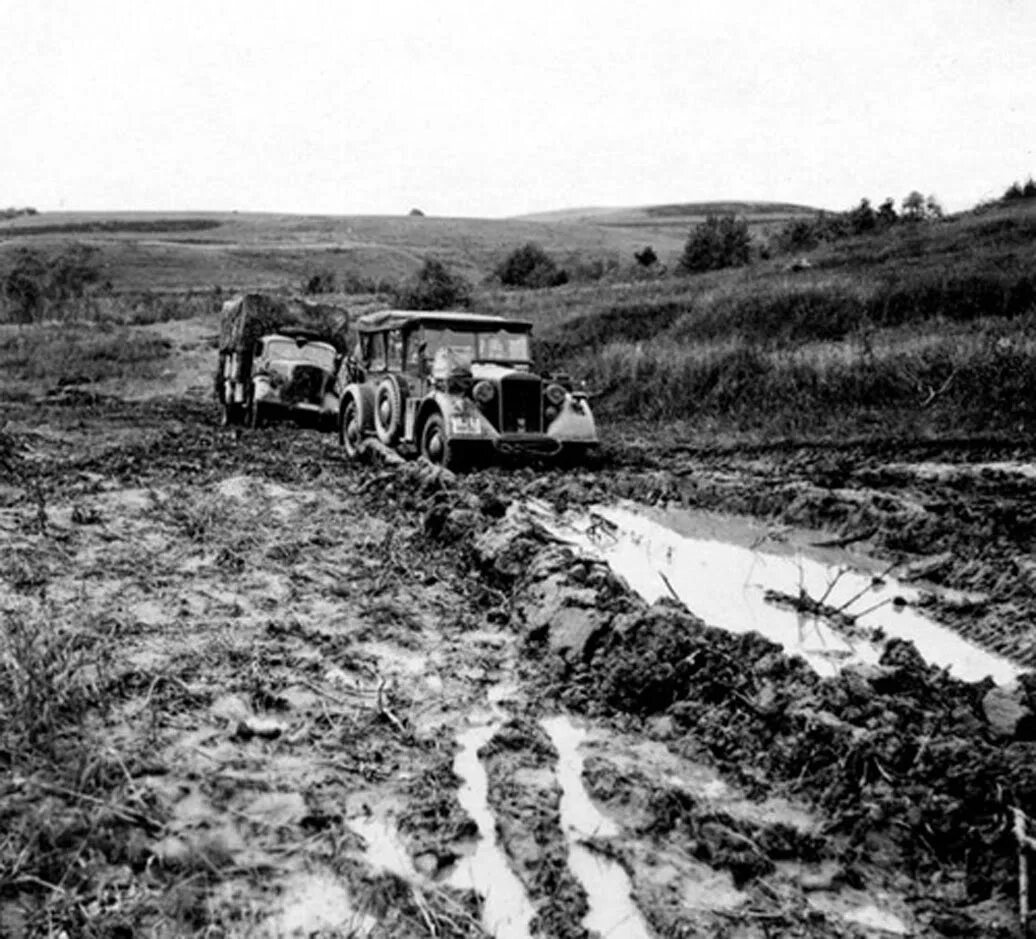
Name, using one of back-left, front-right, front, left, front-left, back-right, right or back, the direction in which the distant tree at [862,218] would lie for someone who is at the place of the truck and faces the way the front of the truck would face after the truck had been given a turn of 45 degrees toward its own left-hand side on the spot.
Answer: front-left

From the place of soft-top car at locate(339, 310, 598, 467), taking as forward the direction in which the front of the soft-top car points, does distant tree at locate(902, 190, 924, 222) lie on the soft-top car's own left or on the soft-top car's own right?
on the soft-top car's own left

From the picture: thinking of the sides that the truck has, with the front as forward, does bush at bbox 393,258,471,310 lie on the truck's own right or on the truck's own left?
on the truck's own left

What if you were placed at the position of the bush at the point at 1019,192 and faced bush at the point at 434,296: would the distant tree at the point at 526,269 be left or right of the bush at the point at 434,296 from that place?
right

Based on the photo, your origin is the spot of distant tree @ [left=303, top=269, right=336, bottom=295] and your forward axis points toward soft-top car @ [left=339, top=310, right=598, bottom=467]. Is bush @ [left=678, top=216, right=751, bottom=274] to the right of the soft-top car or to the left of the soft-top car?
left

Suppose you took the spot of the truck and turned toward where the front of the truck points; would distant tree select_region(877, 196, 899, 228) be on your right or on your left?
on your left

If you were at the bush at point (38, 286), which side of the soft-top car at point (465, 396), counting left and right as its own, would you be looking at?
back

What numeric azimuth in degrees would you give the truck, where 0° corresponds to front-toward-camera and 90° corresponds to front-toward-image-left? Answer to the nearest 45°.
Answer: approximately 315°
